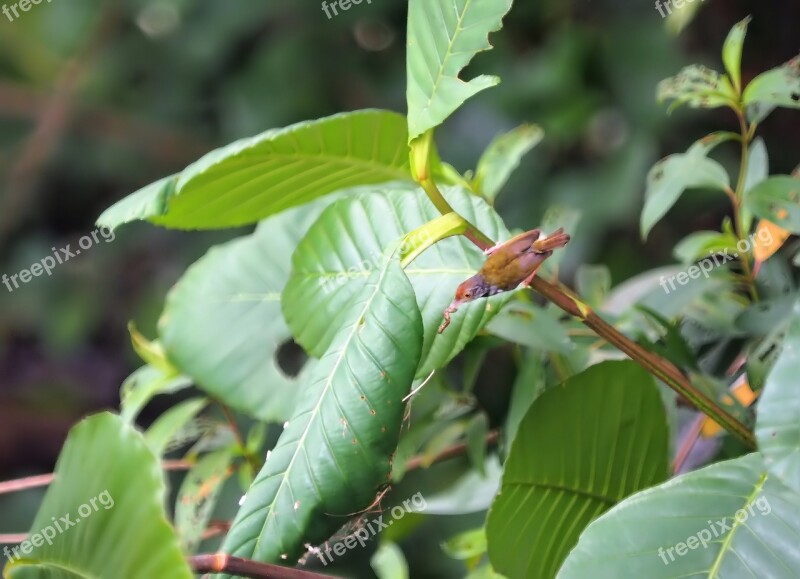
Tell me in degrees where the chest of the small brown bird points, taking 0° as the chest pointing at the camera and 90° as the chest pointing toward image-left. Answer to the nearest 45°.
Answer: approximately 90°
